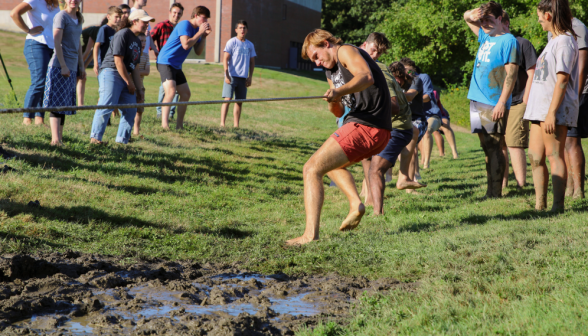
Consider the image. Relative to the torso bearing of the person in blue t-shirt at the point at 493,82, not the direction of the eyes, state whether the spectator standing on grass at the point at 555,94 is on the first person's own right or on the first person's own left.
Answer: on the first person's own left

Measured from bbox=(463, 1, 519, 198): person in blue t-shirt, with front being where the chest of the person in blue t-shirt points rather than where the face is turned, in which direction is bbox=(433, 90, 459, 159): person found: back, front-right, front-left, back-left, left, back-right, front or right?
back-right

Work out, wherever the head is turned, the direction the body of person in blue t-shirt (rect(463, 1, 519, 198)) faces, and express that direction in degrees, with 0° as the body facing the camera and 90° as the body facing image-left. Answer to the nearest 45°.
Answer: approximately 45°

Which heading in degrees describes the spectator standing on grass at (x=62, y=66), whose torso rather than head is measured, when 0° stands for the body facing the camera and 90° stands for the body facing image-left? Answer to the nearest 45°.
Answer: approximately 315°

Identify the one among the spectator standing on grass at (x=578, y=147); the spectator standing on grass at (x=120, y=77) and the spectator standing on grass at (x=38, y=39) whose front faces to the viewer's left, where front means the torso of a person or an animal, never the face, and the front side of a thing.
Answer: the spectator standing on grass at (x=578, y=147)

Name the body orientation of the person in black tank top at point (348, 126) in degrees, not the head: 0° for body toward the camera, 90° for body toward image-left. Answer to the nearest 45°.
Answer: approximately 90°

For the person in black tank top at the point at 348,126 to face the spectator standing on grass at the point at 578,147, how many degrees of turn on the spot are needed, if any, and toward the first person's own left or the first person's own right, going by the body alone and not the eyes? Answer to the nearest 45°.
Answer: approximately 135° to the first person's own right

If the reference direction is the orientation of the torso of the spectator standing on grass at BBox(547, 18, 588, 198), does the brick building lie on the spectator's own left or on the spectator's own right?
on the spectator's own right
